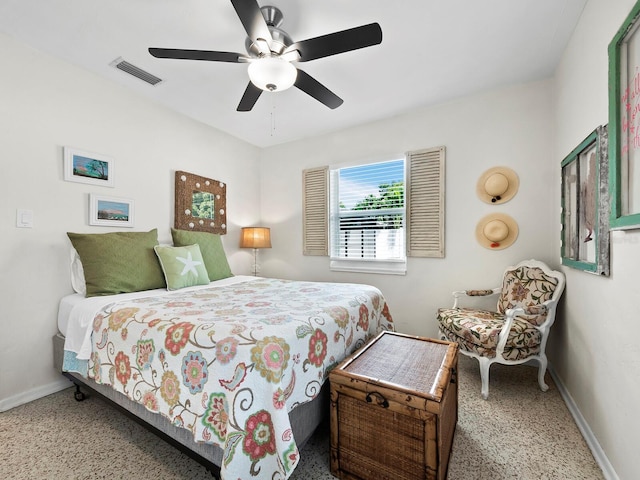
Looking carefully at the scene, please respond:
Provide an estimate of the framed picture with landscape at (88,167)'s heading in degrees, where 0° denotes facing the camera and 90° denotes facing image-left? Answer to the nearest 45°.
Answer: approximately 315°

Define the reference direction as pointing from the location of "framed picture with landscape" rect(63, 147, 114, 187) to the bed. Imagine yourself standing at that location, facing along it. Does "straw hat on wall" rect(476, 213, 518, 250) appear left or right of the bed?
left

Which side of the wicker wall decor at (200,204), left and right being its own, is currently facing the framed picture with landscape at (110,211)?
right

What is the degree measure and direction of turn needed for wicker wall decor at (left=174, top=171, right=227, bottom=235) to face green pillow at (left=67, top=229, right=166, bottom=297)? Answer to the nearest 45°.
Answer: approximately 90° to its right

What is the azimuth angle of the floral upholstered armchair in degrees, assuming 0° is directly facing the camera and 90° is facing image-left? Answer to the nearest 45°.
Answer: approximately 45°

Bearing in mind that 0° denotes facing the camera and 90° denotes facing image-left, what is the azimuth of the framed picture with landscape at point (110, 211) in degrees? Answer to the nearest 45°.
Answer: approximately 315°

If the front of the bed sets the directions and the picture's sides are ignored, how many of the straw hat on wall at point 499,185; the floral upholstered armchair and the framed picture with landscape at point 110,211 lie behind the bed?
1

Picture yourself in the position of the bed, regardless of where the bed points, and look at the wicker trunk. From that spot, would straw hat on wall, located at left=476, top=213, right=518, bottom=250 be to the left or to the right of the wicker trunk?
left

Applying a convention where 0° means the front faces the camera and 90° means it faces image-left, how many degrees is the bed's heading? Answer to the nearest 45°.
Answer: approximately 315°
